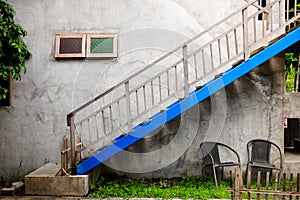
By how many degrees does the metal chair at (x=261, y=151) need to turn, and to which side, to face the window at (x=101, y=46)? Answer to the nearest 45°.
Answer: approximately 135° to its right

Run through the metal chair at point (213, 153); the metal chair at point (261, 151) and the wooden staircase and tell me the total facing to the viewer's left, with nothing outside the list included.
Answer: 1

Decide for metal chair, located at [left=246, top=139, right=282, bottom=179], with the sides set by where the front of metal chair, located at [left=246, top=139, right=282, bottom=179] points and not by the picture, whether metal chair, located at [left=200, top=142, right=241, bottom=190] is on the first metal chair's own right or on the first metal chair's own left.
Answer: on the first metal chair's own right

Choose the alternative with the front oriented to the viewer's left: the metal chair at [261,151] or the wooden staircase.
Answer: the wooden staircase

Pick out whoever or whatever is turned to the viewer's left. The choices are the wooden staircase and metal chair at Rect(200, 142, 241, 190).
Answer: the wooden staircase

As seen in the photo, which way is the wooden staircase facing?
to the viewer's left

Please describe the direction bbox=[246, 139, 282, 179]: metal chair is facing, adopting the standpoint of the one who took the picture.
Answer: facing the viewer and to the right of the viewer

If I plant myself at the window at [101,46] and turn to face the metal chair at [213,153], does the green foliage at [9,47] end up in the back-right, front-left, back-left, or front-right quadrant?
back-right

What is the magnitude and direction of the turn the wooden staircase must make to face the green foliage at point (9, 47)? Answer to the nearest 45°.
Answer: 0° — it already faces it

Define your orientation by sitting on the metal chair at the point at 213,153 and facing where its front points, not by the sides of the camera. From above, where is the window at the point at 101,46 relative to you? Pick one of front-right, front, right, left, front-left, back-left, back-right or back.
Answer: back-right

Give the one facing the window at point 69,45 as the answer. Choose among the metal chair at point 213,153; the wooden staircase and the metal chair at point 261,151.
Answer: the wooden staircase
